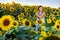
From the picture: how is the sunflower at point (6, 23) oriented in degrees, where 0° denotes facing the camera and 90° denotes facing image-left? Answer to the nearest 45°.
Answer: approximately 0°
